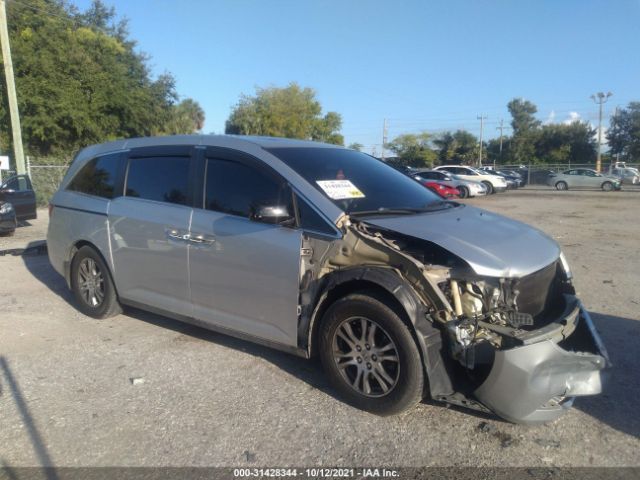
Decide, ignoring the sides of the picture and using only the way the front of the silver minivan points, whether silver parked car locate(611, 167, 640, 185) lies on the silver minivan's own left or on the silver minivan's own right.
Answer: on the silver minivan's own left

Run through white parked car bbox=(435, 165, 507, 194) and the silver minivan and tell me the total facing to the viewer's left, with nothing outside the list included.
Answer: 0

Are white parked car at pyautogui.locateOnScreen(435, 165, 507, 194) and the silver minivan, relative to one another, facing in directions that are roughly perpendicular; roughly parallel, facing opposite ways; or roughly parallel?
roughly parallel

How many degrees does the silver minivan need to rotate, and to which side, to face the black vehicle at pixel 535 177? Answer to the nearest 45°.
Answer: approximately 135° to its left

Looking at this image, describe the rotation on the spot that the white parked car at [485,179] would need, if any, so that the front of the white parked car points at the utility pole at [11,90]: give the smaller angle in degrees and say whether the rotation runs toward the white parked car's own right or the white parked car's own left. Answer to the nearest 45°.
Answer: approximately 90° to the white parked car's own right

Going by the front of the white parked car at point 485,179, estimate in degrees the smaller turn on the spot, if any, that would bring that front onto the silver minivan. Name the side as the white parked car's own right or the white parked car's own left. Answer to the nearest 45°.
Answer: approximately 45° to the white parked car's own right

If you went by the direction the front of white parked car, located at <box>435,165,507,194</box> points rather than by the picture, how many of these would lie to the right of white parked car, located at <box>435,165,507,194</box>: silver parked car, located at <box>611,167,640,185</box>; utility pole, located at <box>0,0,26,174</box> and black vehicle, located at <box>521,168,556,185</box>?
1

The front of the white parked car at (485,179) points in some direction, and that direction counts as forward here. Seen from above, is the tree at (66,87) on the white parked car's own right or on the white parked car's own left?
on the white parked car's own right

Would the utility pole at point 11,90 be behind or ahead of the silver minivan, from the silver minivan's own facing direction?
behind

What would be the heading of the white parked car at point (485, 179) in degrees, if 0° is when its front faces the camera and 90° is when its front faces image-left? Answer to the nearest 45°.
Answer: approximately 315°
